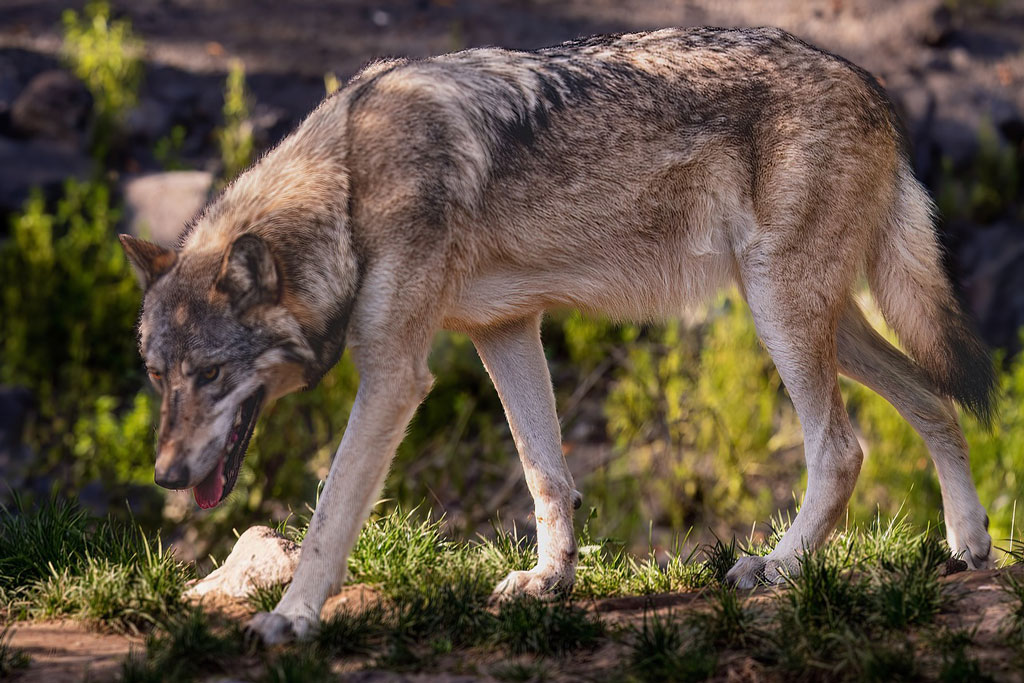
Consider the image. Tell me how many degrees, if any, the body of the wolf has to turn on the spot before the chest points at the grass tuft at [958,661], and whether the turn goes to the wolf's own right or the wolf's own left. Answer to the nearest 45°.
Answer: approximately 135° to the wolf's own left

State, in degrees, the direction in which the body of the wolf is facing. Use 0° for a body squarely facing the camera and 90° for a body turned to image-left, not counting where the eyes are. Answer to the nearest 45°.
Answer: approximately 90°

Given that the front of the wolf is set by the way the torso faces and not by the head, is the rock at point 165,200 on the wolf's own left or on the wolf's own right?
on the wolf's own right

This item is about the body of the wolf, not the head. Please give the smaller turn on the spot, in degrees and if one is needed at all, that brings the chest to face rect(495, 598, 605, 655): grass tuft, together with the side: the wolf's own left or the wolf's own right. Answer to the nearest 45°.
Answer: approximately 90° to the wolf's own left

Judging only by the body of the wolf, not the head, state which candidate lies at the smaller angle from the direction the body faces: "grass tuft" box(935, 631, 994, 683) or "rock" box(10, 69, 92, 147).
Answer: the rock

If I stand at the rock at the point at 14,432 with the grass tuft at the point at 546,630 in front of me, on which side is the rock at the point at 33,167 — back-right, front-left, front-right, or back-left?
back-left

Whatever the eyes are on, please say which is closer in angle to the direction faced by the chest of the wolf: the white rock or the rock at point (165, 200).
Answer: the white rock

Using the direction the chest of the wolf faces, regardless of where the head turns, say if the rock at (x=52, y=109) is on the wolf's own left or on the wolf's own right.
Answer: on the wolf's own right

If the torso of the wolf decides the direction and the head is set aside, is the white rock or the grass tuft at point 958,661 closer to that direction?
the white rock

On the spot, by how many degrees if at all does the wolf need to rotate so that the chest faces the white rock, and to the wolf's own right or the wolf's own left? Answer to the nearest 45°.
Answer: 0° — it already faces it

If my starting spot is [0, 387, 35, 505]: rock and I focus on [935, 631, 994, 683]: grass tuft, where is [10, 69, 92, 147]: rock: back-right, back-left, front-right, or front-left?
back-left
